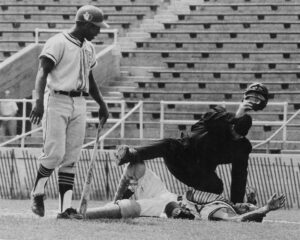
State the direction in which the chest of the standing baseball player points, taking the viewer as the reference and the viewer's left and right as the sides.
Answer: facing the viewer and to the right of the viewer

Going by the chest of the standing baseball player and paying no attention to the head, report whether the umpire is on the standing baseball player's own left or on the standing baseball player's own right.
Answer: on the standing baseball player's own left
